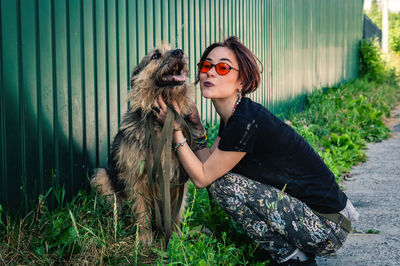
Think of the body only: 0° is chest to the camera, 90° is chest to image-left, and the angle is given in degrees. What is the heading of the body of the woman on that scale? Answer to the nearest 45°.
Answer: approximately 90°

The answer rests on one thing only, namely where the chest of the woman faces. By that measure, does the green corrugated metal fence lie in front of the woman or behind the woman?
in front

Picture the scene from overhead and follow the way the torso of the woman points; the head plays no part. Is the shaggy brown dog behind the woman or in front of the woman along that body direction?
in front
